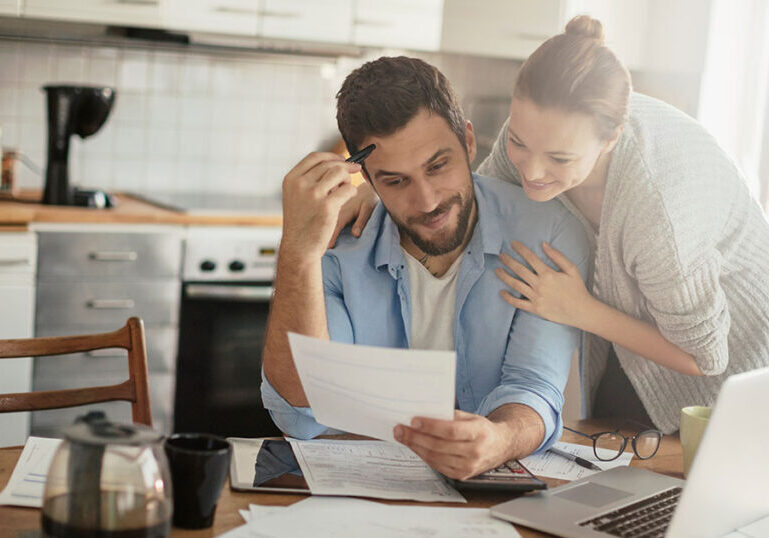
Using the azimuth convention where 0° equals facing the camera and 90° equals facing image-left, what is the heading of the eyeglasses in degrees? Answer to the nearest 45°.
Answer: approximately 315°

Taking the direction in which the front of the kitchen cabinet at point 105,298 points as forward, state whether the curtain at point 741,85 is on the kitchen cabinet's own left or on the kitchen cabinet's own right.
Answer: on the kitchen cabinet's own left

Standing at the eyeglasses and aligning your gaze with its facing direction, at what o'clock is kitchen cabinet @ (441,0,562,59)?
The kitchen cabinet is roughly at 7 o'clock from the eyeglasses.

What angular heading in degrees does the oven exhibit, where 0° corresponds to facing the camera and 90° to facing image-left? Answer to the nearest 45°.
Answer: approximately 0°
